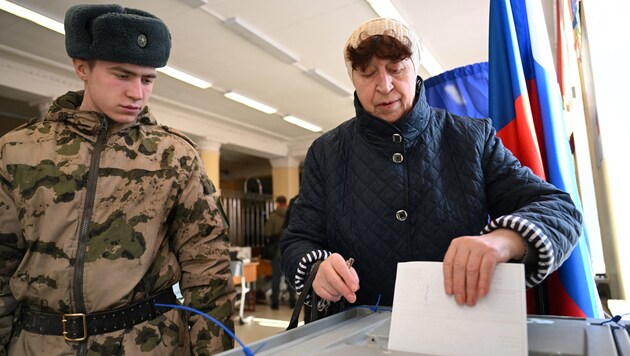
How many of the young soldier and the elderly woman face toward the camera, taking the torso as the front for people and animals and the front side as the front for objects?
2

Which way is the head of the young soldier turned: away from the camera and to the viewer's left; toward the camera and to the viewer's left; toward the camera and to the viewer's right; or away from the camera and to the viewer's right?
toward the camera and to the viewer's right

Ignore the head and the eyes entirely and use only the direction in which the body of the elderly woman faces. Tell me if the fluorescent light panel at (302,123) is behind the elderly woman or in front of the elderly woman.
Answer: behind

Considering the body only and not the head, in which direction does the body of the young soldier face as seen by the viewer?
toward the camera

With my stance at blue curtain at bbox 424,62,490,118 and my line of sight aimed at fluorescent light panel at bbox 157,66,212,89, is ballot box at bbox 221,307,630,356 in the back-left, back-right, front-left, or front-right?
back-left

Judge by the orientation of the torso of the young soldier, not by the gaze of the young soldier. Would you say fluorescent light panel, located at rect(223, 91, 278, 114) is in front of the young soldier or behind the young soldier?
behind

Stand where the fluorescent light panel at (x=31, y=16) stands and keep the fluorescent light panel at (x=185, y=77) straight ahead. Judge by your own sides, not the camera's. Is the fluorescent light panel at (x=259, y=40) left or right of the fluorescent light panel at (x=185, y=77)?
right

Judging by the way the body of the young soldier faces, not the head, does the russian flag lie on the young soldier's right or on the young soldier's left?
on the young soldier's left

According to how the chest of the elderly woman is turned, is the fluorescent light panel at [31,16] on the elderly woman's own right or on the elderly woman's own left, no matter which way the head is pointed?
on the elderly woman's own right

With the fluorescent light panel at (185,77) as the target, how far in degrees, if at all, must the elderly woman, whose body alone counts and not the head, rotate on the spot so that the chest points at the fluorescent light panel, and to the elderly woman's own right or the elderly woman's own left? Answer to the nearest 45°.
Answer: approximately 135° to the elderly woman's own right

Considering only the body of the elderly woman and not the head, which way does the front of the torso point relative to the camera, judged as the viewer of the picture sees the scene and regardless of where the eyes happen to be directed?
toward the camera

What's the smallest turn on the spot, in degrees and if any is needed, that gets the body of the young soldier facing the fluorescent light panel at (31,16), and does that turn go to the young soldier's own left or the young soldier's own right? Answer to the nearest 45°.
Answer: approximately 180°
